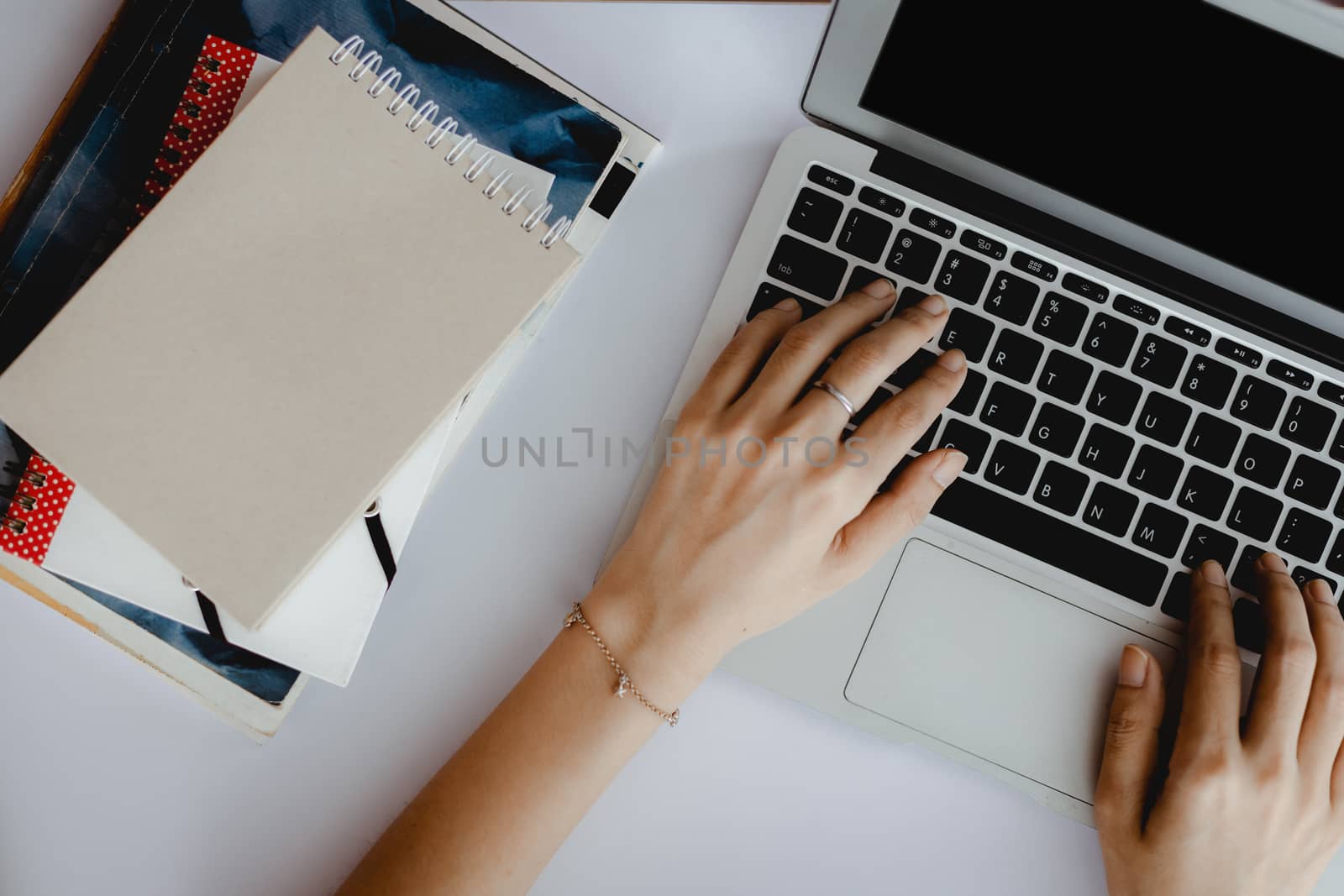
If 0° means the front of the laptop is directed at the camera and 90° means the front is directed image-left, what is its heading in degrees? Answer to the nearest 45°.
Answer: approximately 45°
